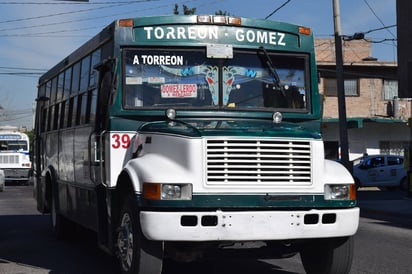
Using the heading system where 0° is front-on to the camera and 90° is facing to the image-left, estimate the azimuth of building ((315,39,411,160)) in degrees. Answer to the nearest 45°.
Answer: approximately 0°

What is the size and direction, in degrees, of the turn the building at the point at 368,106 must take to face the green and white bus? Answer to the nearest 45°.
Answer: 0° — it already faces it

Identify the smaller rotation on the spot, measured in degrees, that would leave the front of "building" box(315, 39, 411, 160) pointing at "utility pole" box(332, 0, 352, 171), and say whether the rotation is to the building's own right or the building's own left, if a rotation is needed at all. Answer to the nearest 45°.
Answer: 0° — it already faces it
